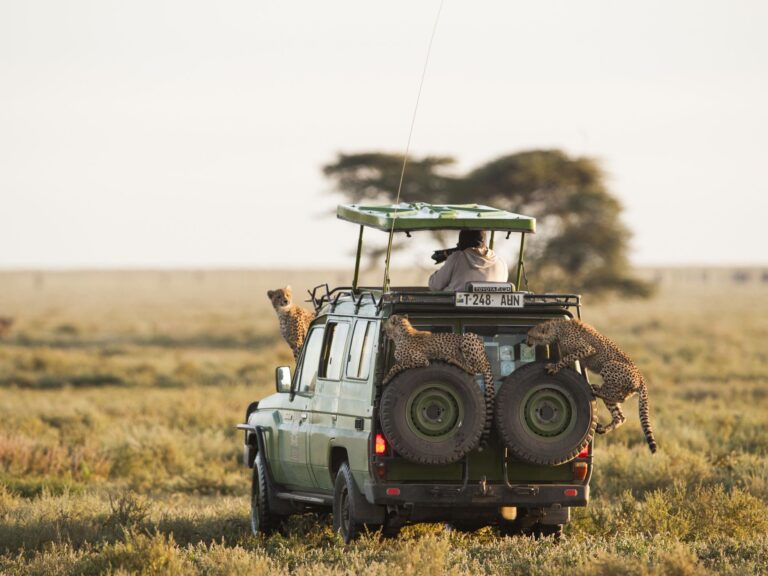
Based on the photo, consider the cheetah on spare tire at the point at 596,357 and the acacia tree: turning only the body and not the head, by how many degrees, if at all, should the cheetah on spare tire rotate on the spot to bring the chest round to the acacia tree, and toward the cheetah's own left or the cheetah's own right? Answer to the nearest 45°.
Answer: approximately 90° to the cheetah's own right

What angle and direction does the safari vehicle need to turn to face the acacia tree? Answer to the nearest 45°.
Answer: approximately 45° to its right

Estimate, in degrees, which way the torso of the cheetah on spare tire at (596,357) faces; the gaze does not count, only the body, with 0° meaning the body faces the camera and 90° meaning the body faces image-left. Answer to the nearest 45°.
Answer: approximately 90°

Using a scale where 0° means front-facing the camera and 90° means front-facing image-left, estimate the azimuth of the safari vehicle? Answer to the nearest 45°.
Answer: approximately 135°

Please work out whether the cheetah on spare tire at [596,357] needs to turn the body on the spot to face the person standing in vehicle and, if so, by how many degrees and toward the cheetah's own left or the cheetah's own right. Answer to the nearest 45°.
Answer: approximately 45° to the cheetah's own right

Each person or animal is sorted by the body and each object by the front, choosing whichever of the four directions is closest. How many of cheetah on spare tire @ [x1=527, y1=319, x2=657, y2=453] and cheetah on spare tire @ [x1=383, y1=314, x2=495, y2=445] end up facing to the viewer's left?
2

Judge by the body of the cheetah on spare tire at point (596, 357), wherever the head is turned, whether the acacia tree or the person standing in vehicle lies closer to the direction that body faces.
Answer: the person standing in vehicle

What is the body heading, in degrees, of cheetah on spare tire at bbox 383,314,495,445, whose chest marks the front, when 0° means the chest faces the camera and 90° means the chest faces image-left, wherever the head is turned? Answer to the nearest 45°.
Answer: approximately 90°

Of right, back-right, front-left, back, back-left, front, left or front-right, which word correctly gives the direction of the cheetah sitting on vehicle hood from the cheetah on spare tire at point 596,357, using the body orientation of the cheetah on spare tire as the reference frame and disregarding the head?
front-right
